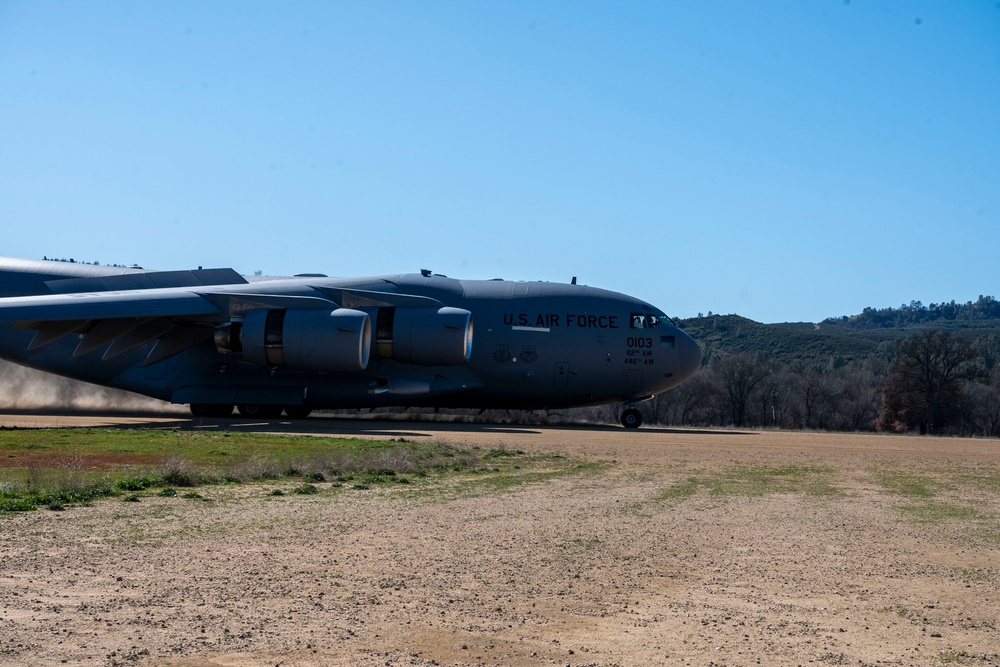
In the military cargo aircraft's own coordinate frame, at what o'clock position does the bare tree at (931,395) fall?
The bare tree is roughly at 11 o'clock from the military cargo aircraft.

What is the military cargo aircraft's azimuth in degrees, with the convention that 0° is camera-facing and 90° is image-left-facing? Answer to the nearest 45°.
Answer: approximately 270°
